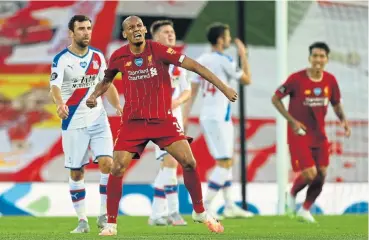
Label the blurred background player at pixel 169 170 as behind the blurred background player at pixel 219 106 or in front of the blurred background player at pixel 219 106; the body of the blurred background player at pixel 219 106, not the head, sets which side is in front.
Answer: behind

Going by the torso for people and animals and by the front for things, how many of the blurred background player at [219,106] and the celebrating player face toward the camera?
1

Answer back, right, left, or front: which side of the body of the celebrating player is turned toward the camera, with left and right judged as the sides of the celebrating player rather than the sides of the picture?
front

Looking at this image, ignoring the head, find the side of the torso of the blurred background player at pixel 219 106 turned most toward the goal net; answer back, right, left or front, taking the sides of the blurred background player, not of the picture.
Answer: front

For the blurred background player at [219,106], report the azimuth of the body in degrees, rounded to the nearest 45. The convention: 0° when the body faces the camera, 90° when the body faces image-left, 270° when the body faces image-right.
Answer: approximately 225°

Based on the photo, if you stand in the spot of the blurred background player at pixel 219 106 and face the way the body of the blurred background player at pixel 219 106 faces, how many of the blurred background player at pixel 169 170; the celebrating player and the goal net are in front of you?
1

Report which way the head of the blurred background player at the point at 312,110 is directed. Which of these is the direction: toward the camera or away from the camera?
toward the camera

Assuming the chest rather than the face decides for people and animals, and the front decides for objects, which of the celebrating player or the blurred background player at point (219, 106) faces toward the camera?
the celebrating player

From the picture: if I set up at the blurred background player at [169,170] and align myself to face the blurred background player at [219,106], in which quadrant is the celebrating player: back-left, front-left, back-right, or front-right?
back-right

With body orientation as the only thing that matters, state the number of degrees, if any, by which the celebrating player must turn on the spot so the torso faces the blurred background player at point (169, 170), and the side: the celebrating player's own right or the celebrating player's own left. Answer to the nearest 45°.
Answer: approximately 180°
